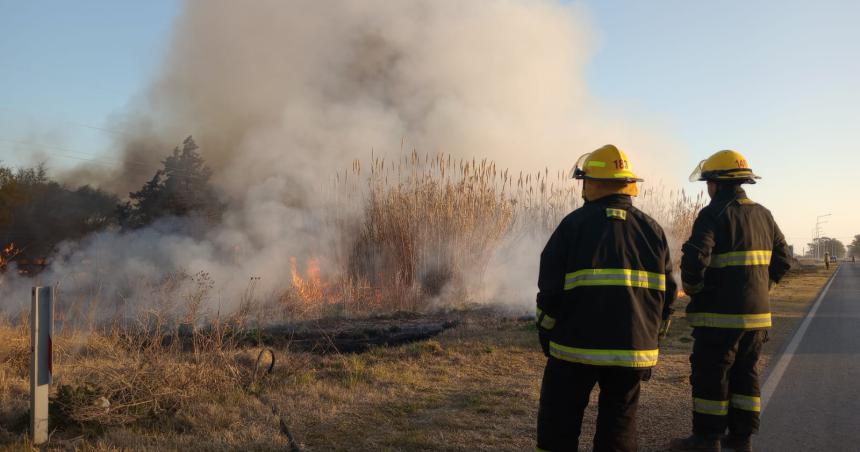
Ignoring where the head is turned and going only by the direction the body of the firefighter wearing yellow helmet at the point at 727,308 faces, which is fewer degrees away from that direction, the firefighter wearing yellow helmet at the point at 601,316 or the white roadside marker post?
the white roadside marker post

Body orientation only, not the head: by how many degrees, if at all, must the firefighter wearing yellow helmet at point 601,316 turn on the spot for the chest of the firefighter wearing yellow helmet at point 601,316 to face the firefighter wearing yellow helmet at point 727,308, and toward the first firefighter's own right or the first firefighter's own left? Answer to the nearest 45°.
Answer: approximately 90° to the first firefighter's own right

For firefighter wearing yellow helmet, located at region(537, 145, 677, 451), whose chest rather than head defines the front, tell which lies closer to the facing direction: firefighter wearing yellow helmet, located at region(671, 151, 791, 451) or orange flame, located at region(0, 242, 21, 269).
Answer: the orange flame

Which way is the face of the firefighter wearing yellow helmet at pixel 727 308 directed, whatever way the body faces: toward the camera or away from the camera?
away from the camera

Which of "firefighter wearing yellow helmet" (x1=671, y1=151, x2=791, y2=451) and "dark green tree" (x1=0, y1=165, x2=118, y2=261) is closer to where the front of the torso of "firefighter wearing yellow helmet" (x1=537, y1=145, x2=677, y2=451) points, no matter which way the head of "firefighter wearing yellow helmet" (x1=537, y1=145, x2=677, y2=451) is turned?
the dark green tree

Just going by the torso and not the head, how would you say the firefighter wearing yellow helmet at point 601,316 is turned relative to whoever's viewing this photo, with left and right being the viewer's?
facing away from the viewer and to the left of the viewer

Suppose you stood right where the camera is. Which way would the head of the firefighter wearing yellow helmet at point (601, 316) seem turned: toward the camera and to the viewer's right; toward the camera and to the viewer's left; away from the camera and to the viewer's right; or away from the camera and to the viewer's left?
away from the camera and to the viewer's left

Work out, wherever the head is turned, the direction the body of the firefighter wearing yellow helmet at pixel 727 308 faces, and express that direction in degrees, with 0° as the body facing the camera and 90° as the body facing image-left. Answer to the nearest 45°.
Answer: approximately 135°

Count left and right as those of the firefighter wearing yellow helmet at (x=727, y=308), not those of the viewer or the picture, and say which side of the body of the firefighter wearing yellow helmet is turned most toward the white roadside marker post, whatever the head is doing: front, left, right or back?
left
